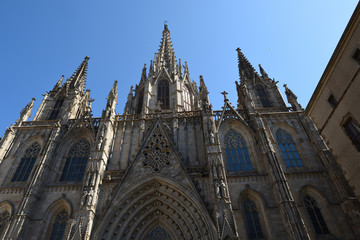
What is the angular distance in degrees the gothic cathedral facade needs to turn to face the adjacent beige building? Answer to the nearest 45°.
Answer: approximately 45° to its left

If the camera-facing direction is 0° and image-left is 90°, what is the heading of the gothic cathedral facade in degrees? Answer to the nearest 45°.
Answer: approximately 0°
